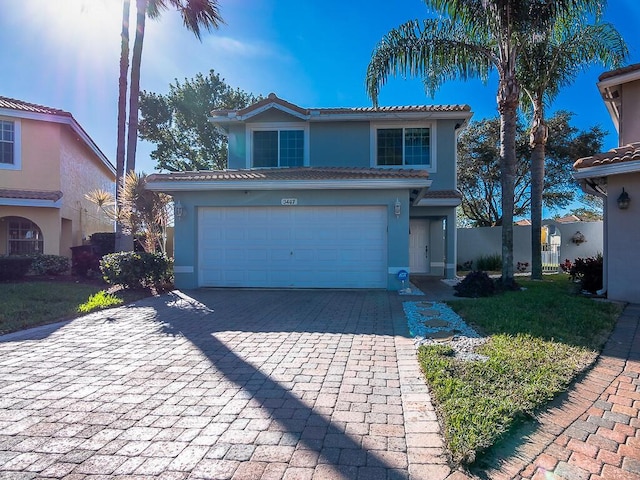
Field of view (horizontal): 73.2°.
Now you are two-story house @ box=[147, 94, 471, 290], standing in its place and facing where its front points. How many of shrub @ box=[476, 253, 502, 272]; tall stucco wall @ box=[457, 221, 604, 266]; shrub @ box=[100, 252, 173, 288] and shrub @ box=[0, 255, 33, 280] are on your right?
2

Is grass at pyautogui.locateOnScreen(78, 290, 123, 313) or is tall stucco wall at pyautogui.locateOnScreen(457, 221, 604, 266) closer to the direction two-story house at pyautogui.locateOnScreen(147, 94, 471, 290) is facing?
the grass

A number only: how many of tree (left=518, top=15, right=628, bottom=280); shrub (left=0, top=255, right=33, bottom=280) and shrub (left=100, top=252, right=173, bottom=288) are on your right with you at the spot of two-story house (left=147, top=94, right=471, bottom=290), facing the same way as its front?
2

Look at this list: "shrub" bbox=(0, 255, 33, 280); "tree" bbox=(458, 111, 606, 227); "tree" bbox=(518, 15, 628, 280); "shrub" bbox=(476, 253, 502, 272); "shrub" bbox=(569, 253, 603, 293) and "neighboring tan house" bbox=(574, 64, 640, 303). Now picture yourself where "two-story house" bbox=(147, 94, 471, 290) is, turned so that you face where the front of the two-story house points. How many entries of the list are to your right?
1

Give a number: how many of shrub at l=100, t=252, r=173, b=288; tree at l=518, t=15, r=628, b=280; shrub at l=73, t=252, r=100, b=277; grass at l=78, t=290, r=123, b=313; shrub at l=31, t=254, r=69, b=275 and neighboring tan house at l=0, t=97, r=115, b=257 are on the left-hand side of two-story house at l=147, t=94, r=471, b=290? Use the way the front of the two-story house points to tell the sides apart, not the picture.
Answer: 1

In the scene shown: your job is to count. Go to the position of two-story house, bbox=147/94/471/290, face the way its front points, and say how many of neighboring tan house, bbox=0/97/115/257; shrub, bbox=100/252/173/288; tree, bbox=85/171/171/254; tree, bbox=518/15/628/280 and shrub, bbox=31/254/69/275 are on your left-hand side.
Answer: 1

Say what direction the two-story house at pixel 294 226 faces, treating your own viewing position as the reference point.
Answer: facing the viewer

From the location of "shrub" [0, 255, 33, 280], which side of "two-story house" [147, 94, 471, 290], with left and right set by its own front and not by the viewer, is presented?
right

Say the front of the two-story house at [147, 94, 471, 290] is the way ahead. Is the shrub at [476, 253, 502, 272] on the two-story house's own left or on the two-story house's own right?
on the two-story house's own left

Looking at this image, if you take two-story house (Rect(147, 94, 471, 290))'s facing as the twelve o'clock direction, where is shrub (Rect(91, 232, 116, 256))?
The shrub is roughly at 4 o'clock from the two-story house.

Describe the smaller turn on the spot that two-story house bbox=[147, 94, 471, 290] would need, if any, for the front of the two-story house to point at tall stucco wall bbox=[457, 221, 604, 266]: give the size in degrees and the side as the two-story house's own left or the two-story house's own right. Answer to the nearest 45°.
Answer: approximately 135° to the two-story house's own left

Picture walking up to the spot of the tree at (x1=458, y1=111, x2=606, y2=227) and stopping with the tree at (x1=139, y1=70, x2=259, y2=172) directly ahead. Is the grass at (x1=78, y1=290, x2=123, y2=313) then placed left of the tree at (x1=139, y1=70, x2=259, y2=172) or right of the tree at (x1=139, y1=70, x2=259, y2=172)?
left
